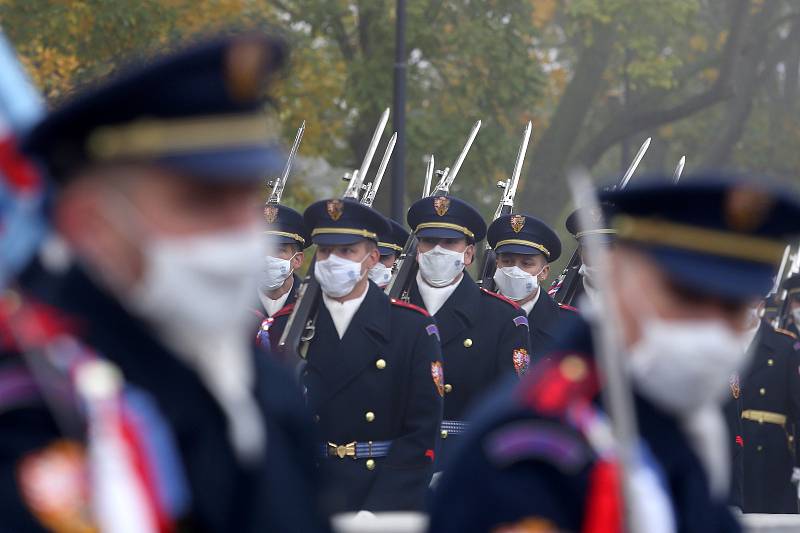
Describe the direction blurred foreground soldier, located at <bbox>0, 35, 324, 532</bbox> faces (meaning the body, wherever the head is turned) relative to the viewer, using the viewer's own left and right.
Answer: facing the viewer and to the right of the viewer

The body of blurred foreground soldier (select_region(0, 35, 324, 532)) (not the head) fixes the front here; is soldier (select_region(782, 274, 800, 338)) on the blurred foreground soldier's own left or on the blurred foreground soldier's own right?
on the blurred foreground soldier's own left

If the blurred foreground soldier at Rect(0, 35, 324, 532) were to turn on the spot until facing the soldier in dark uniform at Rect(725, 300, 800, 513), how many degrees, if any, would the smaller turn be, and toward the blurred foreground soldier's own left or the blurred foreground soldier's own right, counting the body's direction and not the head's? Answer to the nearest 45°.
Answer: approximately 90° to the blurred foreground soldier's own left

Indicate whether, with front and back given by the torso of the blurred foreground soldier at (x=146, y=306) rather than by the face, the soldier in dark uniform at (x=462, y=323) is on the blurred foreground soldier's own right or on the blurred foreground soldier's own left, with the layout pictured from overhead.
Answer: on the blurred foreground soldier's own left

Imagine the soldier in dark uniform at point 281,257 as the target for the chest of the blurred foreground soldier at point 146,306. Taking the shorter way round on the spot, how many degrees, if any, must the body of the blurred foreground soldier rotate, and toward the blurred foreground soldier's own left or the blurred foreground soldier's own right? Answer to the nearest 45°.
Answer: approximately 135° to the blurred foreground soldier's own left

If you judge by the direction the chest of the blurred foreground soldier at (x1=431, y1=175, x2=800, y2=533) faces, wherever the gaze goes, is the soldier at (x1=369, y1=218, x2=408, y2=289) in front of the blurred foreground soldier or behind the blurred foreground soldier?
behind

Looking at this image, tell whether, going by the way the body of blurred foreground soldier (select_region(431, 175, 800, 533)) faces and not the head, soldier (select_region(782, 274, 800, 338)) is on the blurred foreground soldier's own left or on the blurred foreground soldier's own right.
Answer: on the blurred foreground soldier's own left
